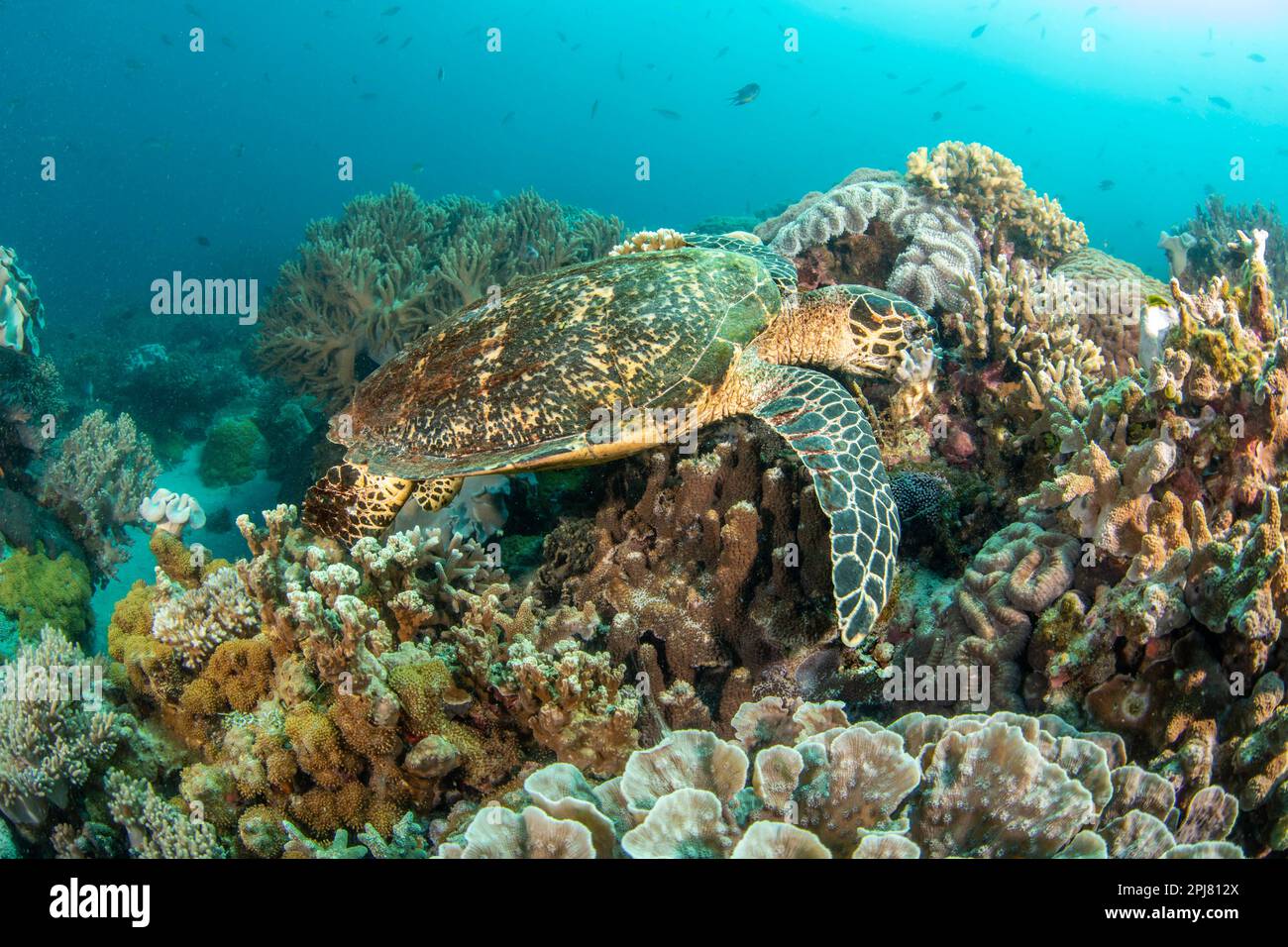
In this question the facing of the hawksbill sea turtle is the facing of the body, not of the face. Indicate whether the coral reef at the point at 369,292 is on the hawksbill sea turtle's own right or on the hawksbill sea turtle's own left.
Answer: on the hawksbill sea turtle's own left

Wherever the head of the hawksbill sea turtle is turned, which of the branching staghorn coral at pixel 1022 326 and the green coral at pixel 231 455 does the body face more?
the branching staghorn coral

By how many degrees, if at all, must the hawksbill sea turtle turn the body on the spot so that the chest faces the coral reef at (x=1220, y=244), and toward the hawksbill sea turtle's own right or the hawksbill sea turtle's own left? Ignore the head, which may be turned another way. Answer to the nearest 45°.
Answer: approximately 45° to the hawksbill sea turtle's own left

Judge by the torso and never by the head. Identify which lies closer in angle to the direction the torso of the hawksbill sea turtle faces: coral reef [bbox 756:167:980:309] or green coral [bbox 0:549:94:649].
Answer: the coral reef

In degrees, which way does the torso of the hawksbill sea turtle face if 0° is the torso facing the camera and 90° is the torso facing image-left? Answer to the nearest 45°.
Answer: approximately 270°

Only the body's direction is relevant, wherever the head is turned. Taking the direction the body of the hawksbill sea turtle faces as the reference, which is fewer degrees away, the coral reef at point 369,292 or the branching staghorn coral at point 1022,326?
the branching staghorn coral

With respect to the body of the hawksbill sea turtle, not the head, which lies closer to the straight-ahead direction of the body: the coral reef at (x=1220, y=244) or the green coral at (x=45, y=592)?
the coral reef
